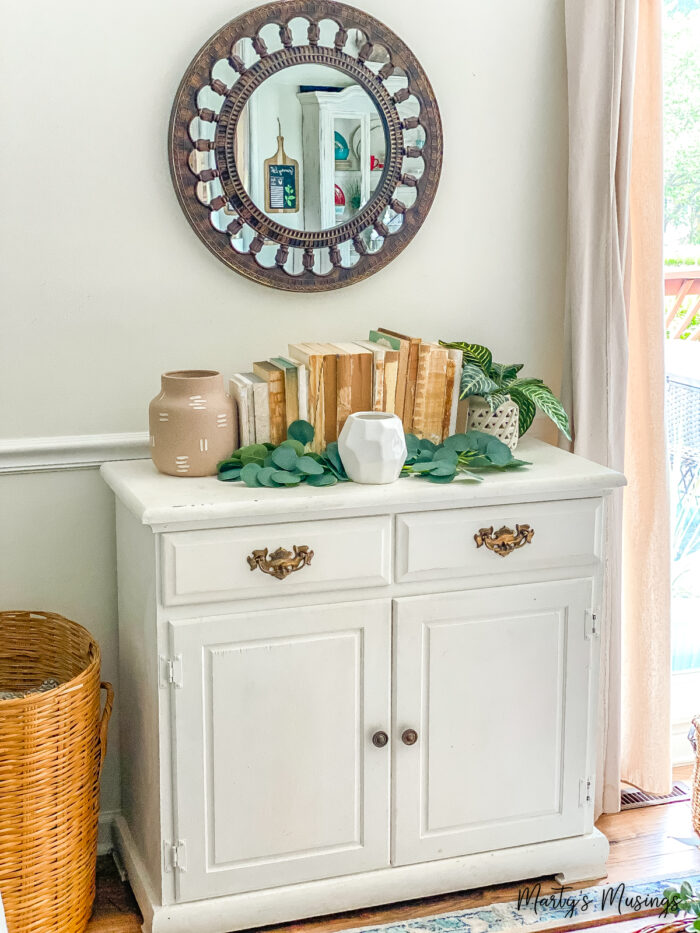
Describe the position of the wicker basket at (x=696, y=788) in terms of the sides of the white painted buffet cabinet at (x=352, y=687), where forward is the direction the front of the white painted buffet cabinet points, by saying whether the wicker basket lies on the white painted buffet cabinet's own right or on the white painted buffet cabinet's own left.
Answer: on the white painted buffet cabinet's own left

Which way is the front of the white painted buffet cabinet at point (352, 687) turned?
toward the camera

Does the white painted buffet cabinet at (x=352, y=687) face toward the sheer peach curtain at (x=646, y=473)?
no
